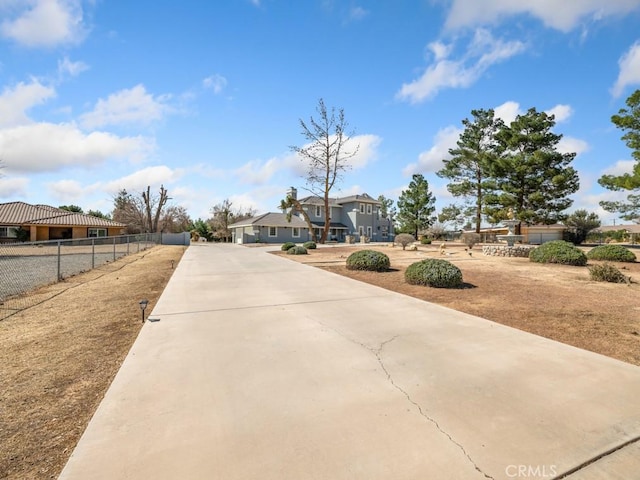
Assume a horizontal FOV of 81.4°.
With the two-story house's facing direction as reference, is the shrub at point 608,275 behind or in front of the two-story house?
in front

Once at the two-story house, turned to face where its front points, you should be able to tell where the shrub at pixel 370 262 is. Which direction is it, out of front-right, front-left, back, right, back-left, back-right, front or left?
front

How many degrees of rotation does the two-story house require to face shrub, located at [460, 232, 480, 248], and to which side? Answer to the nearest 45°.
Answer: approximately 45° to its left

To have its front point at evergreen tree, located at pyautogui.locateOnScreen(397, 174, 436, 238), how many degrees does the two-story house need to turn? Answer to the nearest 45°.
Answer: approximately 90° to its left

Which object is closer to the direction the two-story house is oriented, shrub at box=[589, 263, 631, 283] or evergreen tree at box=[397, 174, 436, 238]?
the shrub

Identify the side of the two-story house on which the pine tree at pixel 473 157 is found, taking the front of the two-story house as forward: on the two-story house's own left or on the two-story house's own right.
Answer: on the two-story house's own left

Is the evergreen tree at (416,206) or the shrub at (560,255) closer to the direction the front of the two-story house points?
the shrub

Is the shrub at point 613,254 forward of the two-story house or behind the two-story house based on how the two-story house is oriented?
forward

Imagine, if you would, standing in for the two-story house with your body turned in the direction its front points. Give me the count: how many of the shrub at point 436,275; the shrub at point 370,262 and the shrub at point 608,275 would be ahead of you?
3

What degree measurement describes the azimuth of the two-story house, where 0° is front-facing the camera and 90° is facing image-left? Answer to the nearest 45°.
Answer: approximately 0°

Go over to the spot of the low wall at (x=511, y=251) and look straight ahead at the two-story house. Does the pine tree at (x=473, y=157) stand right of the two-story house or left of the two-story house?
right

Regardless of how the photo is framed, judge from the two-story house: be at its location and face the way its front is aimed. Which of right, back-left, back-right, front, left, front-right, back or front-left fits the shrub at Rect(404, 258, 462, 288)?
front

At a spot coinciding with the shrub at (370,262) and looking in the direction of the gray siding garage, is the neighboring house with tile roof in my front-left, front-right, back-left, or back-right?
front-left
